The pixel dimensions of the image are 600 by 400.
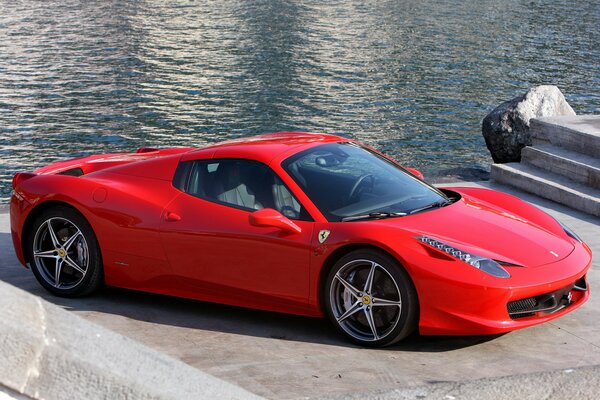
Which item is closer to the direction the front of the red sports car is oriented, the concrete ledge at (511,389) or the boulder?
the concrete ledge

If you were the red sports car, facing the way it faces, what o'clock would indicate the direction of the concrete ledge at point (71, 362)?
The concrete ledge is roughly at 2 o'clock from the red sports car.

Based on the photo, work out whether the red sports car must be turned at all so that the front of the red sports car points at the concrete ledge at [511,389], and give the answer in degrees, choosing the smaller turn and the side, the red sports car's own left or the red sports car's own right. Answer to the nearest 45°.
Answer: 0° — it already faces it

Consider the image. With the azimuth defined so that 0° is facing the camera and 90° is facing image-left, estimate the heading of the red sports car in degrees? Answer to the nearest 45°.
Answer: approximately 315°

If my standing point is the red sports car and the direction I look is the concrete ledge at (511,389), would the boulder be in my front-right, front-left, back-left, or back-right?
back-left

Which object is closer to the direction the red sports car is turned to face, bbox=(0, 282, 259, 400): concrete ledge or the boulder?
the concrete ledge

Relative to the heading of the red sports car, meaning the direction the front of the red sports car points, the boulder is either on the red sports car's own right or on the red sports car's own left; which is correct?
on the red sports car's own left
